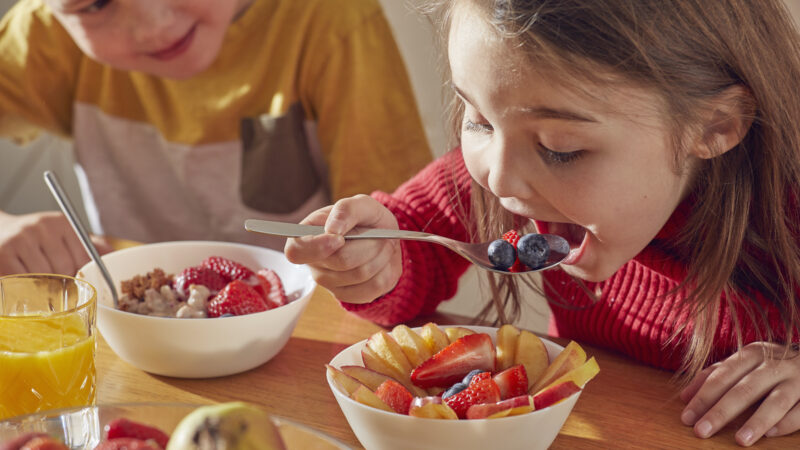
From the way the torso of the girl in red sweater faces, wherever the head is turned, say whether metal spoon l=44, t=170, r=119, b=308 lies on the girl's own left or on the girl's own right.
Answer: on the girl's own right

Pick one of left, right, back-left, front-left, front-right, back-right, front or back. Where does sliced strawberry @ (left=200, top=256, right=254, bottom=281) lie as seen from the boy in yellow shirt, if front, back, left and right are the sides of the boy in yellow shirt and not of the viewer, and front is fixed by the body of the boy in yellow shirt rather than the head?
front

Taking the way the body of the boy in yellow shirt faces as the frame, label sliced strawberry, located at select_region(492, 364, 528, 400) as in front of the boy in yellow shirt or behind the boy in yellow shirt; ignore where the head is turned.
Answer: in front

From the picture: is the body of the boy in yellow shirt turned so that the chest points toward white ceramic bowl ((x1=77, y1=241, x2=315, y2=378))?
yes

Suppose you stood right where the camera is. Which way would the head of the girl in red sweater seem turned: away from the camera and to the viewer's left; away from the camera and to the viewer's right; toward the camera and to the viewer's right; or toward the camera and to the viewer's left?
toward the camera and to the viewer's left

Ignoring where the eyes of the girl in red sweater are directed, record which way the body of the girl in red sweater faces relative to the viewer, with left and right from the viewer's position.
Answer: facing the viewer and to the left of the viewer

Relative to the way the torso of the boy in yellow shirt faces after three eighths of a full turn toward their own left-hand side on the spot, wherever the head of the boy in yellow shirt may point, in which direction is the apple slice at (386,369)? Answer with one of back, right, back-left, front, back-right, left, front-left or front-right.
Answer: back-right

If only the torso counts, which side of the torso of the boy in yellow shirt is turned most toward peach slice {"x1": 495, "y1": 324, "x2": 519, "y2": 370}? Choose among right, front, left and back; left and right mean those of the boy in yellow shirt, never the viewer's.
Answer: front

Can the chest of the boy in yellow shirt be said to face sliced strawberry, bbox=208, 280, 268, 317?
yes

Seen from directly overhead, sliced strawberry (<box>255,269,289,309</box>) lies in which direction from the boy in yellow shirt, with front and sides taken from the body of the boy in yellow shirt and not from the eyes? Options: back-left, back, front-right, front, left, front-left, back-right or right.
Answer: front

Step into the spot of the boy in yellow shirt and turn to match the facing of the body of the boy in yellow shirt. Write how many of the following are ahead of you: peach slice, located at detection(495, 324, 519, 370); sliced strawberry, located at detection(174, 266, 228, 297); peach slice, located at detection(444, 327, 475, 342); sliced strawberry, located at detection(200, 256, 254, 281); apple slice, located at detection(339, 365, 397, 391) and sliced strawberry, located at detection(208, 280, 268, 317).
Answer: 6

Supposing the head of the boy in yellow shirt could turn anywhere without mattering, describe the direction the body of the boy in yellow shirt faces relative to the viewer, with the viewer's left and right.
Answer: facing the viewer

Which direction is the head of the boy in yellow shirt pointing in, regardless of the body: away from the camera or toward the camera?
toward the camera

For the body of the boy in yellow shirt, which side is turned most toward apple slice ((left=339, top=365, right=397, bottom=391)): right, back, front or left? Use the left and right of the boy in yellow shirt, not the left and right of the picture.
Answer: front

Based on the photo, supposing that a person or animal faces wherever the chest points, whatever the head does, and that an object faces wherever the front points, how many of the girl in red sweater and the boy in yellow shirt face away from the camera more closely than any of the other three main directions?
0

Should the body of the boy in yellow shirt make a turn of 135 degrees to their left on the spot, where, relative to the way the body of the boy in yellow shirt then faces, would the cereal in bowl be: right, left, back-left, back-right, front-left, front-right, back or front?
back-right
